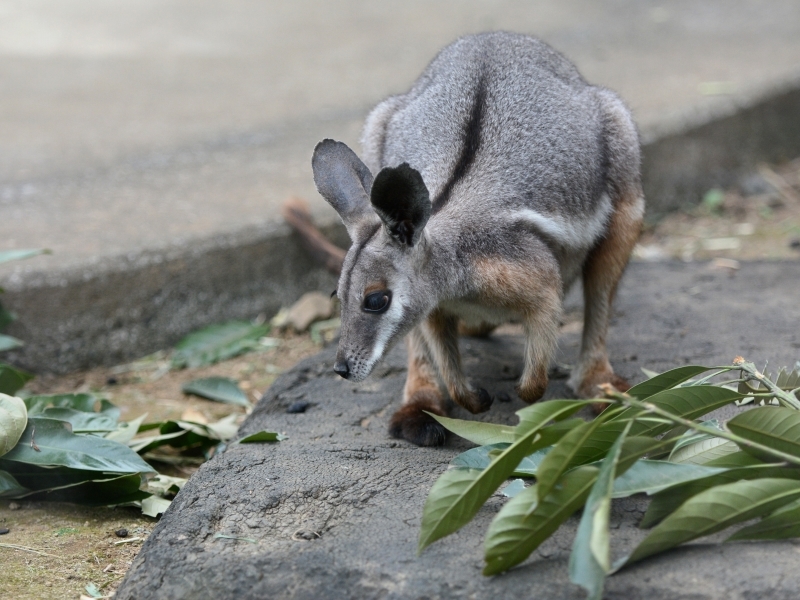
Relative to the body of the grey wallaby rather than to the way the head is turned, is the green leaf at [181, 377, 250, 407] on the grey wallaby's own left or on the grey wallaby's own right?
on the grey wallaby's own right

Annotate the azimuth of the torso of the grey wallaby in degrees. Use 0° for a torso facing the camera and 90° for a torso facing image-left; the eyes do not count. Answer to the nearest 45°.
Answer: approximately 45°

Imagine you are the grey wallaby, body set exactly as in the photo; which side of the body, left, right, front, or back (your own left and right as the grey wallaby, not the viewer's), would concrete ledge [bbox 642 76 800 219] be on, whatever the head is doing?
back

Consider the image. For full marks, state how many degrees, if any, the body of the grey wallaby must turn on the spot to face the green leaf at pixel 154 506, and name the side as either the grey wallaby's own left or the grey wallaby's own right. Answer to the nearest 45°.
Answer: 0° — it already faces it

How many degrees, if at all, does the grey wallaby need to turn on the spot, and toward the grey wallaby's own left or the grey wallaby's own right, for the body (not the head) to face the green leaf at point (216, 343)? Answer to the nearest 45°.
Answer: approximately 90° to the grey wallaby's own right

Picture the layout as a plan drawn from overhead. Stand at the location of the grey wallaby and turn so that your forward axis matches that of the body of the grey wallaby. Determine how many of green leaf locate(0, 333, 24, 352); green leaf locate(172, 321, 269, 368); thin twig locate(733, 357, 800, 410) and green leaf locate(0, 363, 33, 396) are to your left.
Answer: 1

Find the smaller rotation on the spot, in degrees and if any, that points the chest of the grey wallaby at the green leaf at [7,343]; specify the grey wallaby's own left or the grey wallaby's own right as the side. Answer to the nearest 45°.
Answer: approximately 45° to the grey wallaby's own right

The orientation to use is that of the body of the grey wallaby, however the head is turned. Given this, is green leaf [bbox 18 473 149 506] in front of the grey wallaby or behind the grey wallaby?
in front

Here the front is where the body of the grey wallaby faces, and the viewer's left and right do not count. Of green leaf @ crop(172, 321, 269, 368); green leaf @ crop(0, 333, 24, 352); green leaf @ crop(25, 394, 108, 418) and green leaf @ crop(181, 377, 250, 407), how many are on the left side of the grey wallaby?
0

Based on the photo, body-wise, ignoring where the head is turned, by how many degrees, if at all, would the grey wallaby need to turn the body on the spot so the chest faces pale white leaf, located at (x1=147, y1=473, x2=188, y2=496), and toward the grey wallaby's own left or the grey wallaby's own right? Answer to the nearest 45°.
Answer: approximately 45° to the grey wallaby's own right

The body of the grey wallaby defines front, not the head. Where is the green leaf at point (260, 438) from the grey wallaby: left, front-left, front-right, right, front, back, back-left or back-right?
front

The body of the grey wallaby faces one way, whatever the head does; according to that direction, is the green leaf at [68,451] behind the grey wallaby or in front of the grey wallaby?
in front

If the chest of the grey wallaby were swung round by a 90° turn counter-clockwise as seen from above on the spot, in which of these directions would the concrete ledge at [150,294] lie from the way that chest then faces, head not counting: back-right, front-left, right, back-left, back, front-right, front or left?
back

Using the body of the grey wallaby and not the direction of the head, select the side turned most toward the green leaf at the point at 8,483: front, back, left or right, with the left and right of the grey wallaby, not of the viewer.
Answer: front

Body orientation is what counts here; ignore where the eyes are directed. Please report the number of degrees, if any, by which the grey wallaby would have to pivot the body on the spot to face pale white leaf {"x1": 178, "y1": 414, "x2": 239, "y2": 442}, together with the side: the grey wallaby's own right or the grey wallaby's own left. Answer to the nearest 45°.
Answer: approximately 45° to the grey wallaby's own right

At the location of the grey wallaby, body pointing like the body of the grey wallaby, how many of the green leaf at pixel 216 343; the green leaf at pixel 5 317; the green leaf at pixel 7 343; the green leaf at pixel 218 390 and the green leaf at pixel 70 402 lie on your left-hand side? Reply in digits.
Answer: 0

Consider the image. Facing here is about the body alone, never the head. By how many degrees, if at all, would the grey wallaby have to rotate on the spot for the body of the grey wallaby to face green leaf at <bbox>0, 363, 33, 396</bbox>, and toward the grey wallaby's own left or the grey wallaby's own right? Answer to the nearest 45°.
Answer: approximately 45° to the grey wallaby's own right
